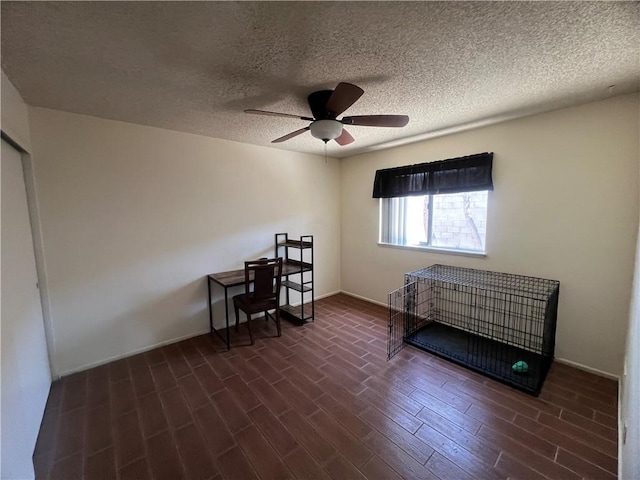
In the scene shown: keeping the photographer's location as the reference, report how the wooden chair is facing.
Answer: facing away from the viewer and to the left of the viewer

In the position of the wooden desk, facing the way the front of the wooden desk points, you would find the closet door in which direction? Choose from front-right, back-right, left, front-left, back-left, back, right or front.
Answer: right

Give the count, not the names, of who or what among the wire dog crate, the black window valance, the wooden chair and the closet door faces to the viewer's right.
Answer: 1

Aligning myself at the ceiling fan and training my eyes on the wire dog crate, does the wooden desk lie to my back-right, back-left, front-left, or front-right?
back-left

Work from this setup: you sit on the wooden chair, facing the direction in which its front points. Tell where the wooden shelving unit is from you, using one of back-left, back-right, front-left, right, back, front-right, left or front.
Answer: right

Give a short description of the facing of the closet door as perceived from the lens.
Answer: facing to the right of the viewer

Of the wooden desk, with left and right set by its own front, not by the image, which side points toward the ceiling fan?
front

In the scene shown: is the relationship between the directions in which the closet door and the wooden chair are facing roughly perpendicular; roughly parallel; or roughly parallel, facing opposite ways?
roughly perpendicular

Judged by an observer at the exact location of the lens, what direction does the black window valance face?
facing the viewer and to the left of the viewer

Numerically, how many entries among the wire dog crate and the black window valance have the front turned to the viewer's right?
0
